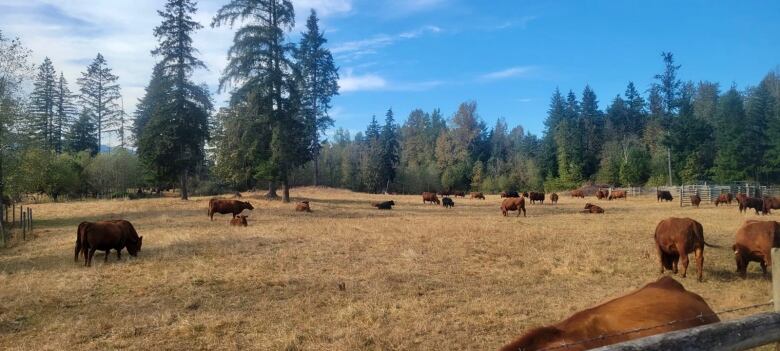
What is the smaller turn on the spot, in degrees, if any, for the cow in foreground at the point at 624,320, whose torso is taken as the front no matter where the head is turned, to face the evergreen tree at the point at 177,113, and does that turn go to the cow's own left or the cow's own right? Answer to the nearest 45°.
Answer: approximately 45° to the cow's own right

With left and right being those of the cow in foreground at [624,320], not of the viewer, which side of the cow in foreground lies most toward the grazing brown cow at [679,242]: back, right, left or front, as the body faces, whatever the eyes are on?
right

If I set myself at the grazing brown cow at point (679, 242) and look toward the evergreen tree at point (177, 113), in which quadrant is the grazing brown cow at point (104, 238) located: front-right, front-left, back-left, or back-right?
front-left

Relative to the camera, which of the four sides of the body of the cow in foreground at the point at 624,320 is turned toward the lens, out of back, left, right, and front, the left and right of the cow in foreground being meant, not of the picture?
left

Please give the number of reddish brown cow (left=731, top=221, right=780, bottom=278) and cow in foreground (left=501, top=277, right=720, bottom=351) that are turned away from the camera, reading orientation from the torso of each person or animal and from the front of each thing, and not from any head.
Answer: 0

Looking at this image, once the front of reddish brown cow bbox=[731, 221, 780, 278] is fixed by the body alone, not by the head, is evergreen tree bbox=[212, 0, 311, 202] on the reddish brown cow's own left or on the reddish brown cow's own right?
on the reddish brown cow's own right

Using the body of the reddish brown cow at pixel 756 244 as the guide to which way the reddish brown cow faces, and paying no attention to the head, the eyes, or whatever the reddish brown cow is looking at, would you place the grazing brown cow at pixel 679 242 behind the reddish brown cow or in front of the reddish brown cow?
in front

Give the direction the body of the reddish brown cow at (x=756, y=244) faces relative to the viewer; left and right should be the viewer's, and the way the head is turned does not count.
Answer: facing the viewer and to the left of the viewer

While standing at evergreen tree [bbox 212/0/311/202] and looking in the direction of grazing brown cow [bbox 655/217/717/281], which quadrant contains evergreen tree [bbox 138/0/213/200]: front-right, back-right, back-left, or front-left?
back-right

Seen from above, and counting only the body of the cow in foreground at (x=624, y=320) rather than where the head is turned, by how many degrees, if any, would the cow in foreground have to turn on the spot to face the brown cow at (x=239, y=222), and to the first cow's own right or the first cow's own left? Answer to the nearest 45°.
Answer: approximately 45° to the first cow's own right

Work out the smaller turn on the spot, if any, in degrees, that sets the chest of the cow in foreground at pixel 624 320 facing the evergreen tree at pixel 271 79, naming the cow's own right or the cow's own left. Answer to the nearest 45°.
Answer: approximately 45° to the cow's own right

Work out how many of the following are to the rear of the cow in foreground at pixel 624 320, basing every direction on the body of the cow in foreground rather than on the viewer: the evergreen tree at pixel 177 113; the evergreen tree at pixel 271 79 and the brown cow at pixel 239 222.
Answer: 0

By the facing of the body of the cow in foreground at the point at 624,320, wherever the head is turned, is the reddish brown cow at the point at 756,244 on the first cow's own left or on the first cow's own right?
on the first cow's own right

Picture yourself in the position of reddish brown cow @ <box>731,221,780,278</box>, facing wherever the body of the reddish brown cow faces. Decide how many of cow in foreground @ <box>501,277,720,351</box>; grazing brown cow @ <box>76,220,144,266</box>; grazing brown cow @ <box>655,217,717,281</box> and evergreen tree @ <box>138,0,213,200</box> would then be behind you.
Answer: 0

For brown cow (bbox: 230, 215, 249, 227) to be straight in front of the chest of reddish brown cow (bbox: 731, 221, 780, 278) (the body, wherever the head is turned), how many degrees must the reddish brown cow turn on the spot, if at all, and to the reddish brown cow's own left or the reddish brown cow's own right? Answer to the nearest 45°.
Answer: approximately 45° to the reddish brown cow's own right

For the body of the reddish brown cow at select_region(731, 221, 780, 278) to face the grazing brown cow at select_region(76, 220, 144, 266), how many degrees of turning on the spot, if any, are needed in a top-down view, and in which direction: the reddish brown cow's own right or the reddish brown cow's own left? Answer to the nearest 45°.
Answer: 0° — it already faces it
